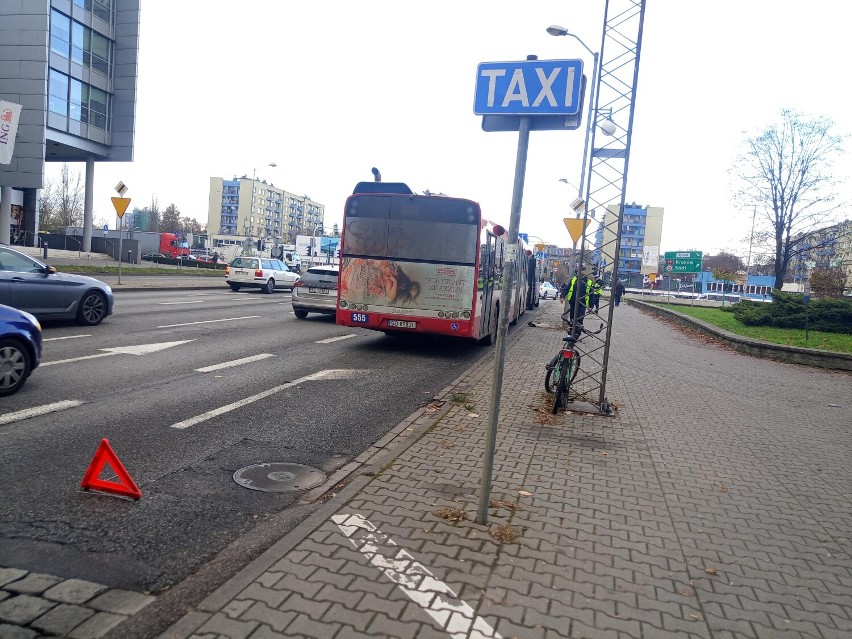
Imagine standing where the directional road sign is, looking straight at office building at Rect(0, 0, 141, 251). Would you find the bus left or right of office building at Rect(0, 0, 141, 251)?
left

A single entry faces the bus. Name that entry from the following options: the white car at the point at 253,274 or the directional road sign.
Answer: the directional road sign

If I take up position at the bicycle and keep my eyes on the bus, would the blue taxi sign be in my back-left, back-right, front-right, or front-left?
back-left

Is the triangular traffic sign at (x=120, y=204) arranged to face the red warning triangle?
yes

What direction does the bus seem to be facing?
away from the camera

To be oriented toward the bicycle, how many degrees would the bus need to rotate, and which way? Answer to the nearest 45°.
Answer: approximately 135° to its right

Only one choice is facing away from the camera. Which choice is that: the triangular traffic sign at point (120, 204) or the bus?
the bus

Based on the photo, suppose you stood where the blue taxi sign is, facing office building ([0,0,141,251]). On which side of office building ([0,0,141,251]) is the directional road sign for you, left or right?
right

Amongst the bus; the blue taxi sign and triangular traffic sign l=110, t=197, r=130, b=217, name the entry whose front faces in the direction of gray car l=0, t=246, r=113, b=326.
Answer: the triangular traffic sign

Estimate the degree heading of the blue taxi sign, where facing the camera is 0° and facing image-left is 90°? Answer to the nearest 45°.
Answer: approximately 0°

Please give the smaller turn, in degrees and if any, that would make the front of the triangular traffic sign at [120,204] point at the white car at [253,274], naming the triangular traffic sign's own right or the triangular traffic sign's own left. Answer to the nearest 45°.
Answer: approximately 135° to the triangular traffic sign's own left
